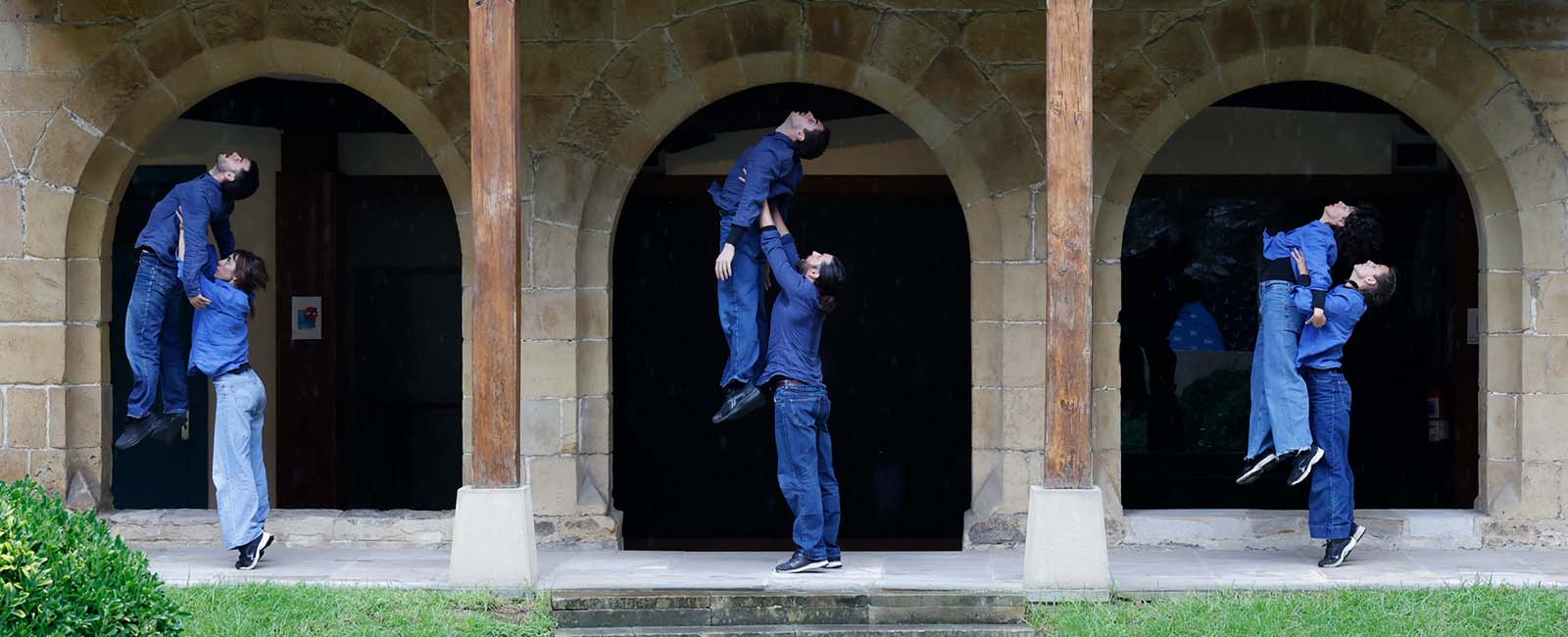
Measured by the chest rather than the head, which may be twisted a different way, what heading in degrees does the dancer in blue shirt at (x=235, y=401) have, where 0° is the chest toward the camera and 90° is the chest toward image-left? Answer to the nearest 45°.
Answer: approximately 90°

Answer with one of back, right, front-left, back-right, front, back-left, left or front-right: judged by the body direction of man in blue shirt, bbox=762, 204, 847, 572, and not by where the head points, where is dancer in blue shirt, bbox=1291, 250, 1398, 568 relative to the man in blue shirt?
back

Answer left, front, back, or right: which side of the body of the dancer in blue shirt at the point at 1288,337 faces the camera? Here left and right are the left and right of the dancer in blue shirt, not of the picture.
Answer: left

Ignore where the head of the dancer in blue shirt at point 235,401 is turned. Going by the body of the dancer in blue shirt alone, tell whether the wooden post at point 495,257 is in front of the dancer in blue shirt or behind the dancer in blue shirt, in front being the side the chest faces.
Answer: behind

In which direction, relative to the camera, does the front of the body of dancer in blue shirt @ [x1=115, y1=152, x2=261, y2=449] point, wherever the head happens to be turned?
to the viewer's left

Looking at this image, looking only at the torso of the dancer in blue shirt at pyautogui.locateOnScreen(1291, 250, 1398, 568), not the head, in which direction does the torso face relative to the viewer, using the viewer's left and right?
facing to the left of the viewer

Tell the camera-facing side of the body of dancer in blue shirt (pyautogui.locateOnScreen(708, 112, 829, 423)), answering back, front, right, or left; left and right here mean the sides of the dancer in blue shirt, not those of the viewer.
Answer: left
